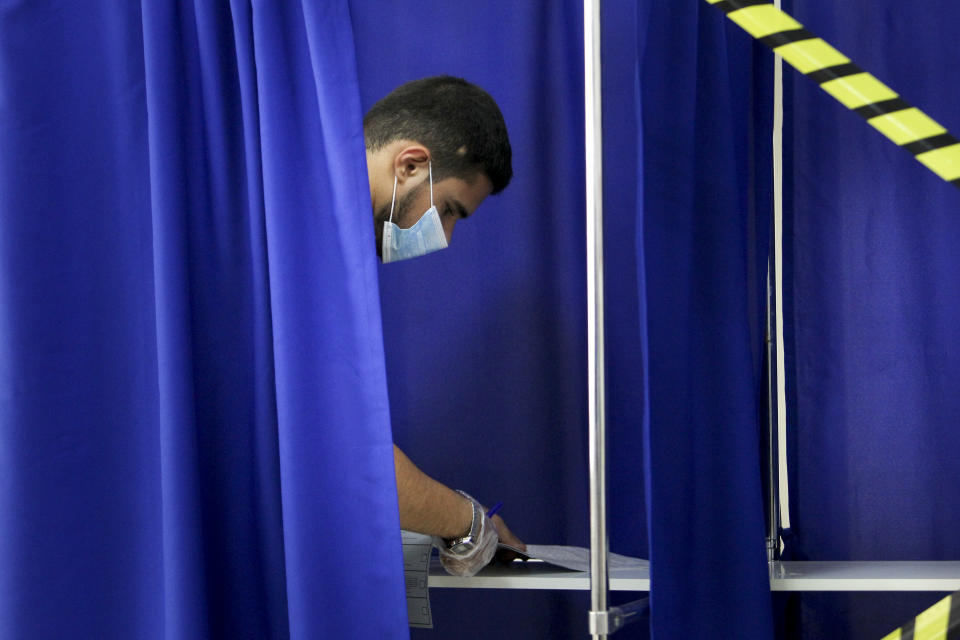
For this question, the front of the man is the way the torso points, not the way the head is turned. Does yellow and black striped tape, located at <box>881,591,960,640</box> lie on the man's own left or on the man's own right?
on the man's own right

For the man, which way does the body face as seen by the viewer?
to the viewer's right

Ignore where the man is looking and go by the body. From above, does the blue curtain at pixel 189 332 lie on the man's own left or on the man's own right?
on the man's own right

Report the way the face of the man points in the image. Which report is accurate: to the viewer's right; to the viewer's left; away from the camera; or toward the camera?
to the viewer's right
